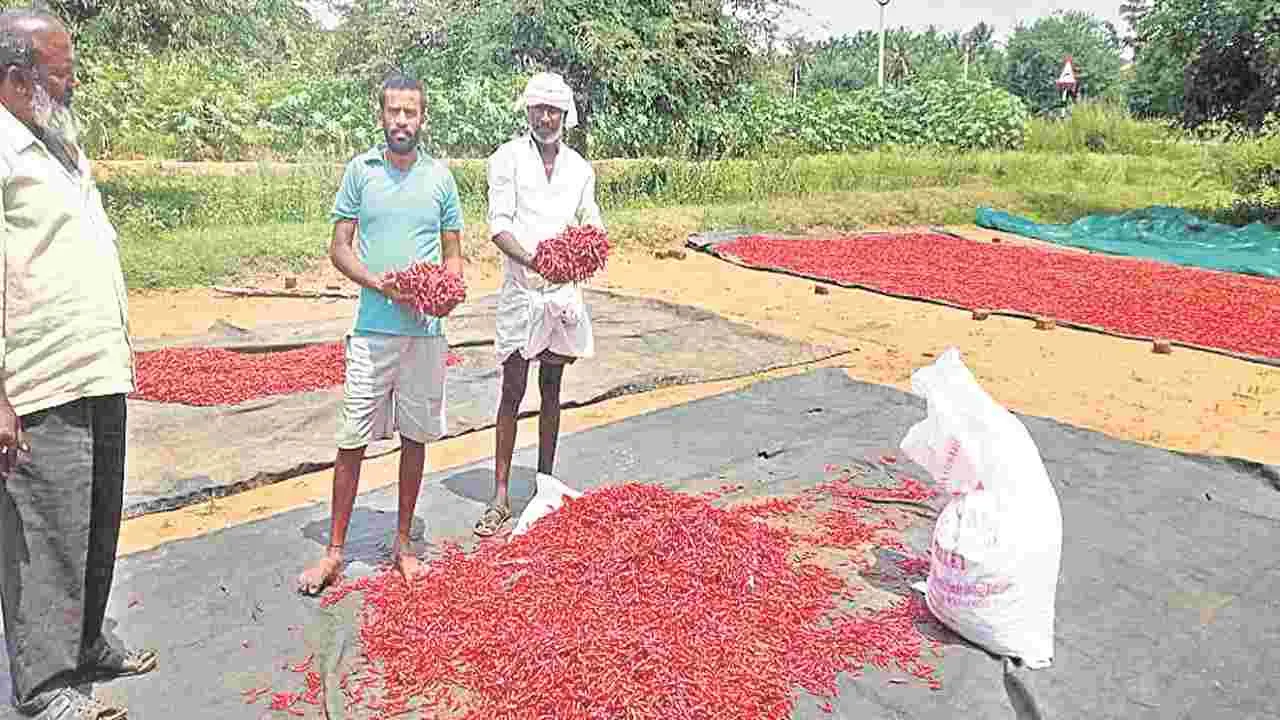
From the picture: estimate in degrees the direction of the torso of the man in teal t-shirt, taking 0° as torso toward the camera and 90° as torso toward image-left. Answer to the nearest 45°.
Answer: approximately 0°

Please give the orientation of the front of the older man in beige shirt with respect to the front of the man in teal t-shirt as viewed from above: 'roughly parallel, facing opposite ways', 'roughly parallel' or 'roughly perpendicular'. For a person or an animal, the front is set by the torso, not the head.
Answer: roughly perpendicular

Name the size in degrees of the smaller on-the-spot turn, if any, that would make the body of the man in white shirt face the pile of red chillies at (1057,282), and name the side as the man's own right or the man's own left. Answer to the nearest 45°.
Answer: approximately 135° to the man's own left

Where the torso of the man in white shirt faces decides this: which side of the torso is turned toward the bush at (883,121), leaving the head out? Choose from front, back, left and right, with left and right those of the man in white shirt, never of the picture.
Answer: back

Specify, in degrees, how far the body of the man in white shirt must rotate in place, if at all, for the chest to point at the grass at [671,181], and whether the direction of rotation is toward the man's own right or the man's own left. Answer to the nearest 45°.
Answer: approximately 180°

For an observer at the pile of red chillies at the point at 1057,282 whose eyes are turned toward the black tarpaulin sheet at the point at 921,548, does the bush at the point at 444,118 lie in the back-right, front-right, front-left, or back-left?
back-right

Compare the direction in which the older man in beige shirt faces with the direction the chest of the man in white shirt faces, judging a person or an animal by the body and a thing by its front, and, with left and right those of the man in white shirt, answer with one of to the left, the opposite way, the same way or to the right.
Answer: to the left

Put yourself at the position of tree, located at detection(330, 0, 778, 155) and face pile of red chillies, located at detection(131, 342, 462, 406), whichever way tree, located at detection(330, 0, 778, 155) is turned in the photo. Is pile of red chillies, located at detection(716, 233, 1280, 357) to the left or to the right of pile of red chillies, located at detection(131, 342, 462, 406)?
left

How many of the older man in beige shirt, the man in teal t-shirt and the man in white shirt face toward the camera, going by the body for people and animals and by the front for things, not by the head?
2

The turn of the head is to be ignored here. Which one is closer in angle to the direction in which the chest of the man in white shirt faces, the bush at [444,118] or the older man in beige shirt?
the older man in beige shirt

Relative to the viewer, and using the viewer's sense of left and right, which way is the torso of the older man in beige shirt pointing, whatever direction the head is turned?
facing to the right of the viewer
